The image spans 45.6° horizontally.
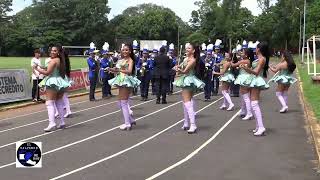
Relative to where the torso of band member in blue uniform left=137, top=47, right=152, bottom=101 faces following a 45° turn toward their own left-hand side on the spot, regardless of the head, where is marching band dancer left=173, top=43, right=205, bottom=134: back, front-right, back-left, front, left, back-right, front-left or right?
front-right

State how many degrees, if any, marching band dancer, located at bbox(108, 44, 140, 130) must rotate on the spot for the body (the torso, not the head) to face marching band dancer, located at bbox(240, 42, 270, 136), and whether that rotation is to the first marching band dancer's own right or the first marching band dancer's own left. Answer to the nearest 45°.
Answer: approximately 135° to the first marching band dancer's own left

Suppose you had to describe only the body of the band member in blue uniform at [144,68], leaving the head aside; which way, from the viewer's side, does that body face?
toward the camera

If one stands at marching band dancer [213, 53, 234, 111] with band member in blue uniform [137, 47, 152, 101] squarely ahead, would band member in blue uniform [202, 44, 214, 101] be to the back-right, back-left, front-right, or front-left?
front-right

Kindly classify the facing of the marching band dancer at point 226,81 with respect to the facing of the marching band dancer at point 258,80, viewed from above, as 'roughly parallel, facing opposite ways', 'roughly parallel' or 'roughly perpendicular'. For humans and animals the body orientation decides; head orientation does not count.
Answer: roughly parallel

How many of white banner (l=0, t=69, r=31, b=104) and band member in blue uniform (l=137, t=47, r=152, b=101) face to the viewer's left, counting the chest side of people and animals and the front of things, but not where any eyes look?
0

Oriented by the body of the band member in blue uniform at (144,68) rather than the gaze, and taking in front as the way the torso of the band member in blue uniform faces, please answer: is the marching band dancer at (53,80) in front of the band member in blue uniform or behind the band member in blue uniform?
in front
